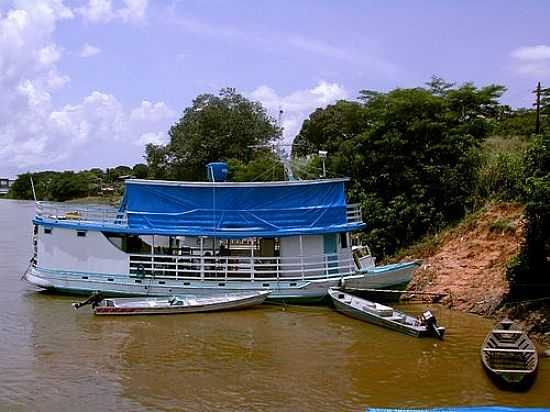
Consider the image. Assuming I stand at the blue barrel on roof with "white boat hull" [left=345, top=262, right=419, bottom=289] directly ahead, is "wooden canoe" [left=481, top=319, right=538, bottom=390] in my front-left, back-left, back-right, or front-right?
front-right

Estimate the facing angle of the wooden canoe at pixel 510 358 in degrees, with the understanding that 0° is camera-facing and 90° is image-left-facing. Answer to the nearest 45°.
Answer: approximately 180°

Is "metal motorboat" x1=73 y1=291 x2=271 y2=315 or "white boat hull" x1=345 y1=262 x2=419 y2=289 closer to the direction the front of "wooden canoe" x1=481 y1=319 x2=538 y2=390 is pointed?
the white boat hull

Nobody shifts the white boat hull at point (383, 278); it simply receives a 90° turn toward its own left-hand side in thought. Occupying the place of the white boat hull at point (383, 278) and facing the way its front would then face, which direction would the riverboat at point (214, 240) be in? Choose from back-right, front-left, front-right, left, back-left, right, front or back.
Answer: left

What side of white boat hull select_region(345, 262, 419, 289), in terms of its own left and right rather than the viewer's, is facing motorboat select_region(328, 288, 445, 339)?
right

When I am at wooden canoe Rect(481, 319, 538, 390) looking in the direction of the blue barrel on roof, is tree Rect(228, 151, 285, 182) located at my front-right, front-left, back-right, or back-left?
front-right

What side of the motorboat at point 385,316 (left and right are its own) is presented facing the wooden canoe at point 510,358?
back

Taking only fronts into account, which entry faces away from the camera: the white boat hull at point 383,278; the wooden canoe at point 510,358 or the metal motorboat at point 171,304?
the wooden canoe at point 510,358

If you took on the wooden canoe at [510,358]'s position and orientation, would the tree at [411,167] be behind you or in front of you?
in front

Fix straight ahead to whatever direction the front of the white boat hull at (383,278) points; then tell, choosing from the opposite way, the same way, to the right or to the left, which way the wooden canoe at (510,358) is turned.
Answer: to the left

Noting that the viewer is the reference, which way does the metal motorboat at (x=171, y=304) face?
facing to the right of the viewer

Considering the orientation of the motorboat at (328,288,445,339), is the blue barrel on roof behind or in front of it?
in front

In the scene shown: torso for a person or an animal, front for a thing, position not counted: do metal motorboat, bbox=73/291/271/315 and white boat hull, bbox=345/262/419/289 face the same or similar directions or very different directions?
same or similar directions

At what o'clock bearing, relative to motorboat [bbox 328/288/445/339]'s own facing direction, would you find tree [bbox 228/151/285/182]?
The tree is roughly at 1 o'clock from the motorboat.

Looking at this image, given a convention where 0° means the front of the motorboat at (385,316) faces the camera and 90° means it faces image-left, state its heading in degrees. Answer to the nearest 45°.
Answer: approximately 135°

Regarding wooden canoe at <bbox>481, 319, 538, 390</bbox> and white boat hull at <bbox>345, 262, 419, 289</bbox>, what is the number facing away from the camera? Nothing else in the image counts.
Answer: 1

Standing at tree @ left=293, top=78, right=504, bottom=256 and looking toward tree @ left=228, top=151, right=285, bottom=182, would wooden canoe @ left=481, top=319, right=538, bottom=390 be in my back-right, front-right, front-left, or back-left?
back-left

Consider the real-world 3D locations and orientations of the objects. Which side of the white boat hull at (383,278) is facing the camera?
right

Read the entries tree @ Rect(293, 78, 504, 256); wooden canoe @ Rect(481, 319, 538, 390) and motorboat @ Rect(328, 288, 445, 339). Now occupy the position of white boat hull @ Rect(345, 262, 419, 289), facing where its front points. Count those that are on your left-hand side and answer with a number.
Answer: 1

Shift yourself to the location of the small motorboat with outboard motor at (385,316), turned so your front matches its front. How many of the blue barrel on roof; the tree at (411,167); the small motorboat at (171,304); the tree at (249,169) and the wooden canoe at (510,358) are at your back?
1
